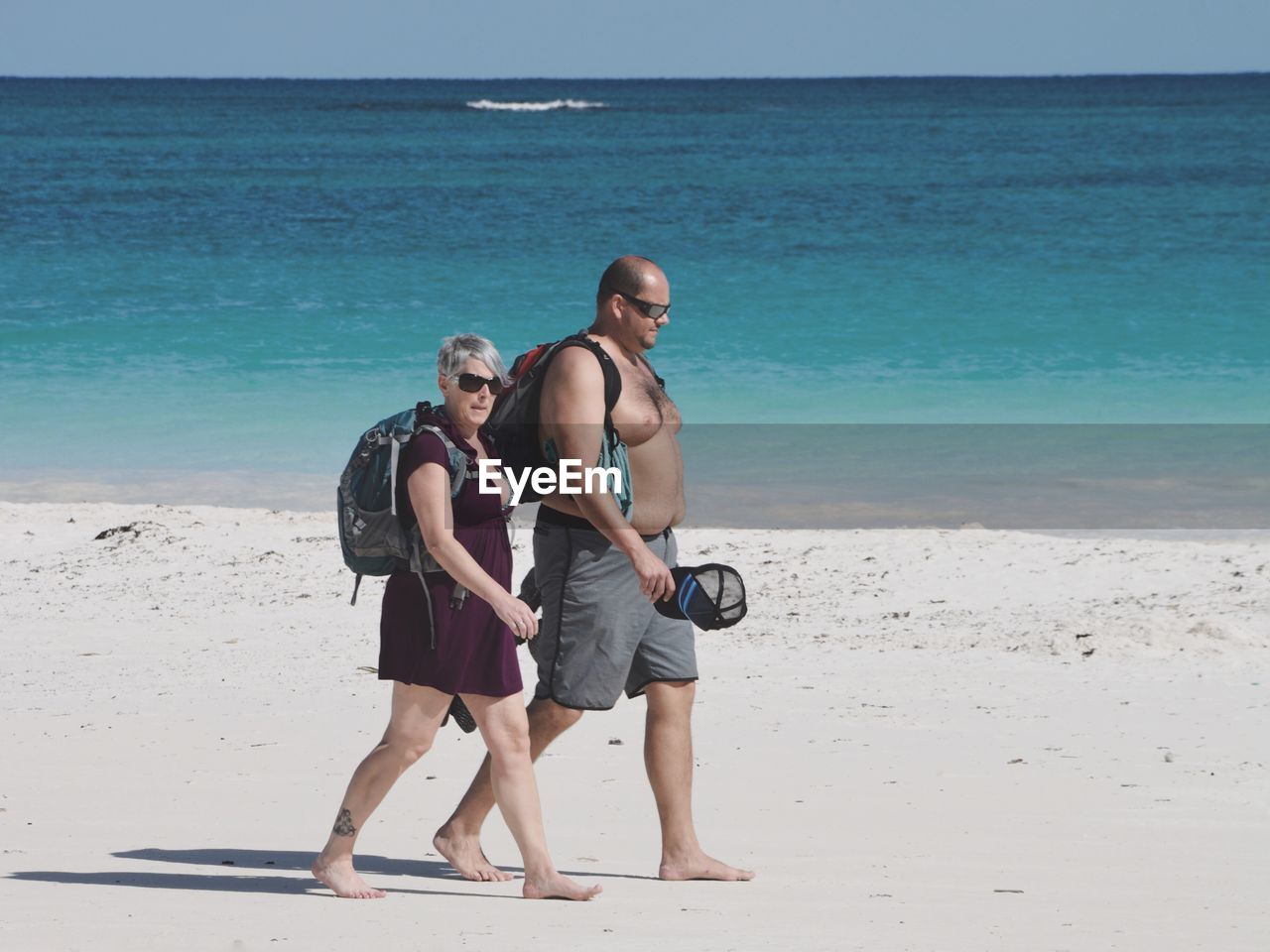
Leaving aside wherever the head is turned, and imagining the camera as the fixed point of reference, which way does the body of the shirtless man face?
to the viewer's right

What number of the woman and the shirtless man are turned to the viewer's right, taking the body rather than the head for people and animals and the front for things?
2

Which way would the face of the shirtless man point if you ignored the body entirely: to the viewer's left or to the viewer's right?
to the viewer's right

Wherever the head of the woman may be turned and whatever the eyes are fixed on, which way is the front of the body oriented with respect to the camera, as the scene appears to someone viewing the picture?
to the viewer's right
